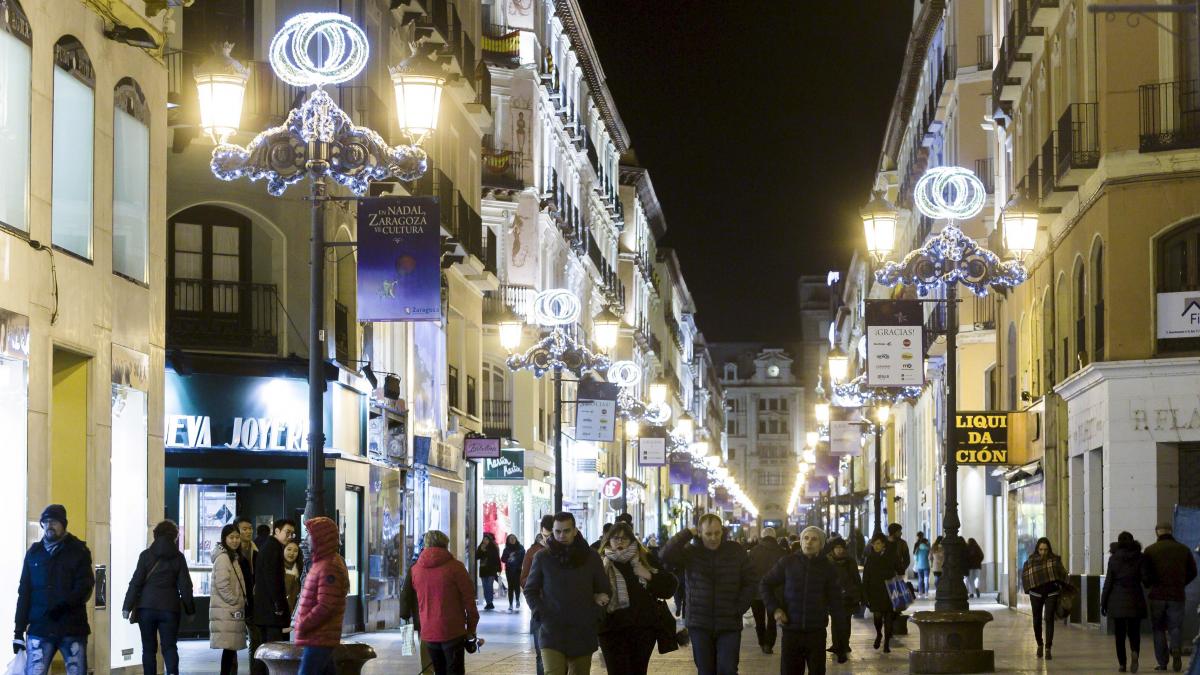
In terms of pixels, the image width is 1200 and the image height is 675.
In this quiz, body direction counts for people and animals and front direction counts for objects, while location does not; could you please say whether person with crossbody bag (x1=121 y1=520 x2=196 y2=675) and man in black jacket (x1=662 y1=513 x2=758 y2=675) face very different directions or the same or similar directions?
very different directions

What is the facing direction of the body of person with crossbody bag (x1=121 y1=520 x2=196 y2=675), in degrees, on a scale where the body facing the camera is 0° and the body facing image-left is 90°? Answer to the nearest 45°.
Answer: approximately 180°

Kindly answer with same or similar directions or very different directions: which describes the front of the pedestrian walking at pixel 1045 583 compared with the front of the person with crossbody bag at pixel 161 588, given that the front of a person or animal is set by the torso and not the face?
very different directions

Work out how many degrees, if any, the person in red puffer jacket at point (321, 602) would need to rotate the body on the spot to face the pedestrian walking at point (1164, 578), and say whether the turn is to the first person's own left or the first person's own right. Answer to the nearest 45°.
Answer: approximately 135° to the first person's own right

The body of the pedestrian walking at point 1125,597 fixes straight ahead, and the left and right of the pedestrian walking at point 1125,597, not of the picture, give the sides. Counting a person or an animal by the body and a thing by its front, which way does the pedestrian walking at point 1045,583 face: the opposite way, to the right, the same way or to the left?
the opposite way

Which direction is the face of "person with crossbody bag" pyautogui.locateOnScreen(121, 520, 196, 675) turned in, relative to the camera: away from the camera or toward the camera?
away from the camera

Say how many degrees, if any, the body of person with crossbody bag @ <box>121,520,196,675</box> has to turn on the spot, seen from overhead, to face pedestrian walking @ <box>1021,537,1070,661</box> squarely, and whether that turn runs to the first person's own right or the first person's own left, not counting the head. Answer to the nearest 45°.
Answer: approximately 45° to the first person's own right

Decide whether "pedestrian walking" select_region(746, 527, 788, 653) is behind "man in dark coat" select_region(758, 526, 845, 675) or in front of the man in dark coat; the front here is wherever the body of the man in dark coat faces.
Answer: behind
